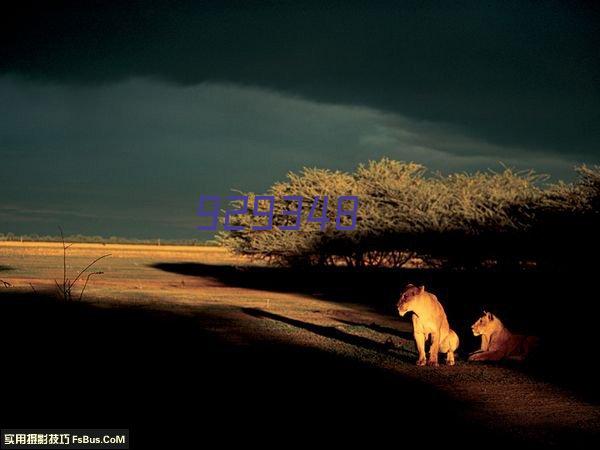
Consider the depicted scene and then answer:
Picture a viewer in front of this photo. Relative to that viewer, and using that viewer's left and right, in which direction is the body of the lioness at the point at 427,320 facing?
facing the viewer and to the left of the viewer

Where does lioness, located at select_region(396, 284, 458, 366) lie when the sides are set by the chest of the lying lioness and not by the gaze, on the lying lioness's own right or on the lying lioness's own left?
on the lying lioness's own left

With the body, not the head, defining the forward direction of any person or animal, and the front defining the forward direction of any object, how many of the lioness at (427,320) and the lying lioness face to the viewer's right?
0

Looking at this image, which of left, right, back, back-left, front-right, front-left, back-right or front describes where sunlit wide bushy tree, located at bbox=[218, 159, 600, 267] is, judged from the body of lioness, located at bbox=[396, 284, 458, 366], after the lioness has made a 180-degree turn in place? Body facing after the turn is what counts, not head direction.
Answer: front-left

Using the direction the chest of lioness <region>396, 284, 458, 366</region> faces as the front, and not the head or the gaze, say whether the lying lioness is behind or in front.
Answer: behind

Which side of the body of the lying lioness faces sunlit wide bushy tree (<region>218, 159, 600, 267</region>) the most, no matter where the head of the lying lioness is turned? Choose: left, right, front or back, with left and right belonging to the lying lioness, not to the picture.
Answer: right

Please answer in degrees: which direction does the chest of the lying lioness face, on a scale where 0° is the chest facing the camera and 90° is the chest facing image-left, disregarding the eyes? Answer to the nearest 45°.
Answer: approximately 90°
